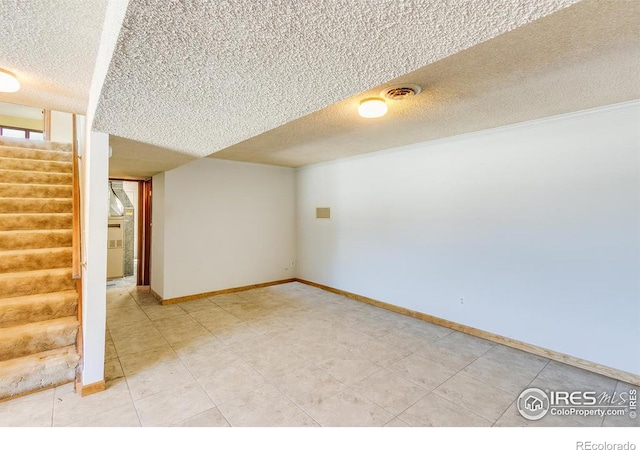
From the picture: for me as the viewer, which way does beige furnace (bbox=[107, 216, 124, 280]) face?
facing the viewer

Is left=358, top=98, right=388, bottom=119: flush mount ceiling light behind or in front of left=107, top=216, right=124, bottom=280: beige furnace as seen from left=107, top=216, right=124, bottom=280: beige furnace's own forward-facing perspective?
in front

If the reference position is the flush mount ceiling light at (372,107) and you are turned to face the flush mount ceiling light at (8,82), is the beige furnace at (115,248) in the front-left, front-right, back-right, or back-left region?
front-right

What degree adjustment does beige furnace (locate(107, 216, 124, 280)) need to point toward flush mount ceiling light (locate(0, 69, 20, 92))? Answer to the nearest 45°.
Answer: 0° — it already faces it

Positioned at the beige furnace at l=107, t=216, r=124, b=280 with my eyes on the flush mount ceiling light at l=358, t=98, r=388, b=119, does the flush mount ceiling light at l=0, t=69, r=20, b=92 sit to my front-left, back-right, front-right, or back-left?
front-right
